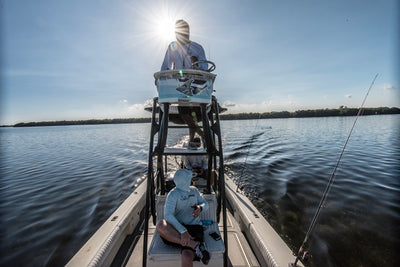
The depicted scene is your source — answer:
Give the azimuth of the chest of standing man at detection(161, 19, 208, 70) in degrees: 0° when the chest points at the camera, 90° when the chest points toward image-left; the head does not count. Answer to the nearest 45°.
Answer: approximately 0°
